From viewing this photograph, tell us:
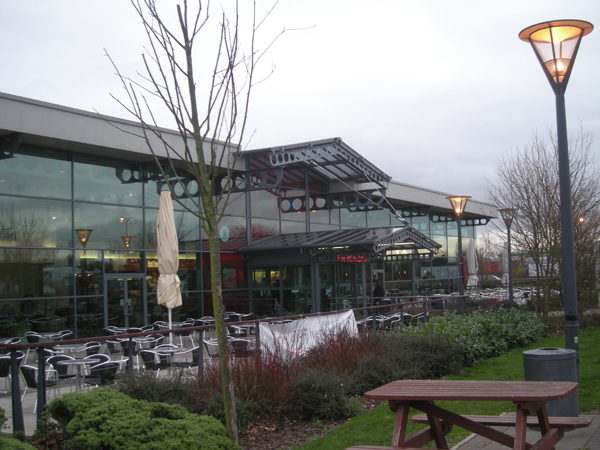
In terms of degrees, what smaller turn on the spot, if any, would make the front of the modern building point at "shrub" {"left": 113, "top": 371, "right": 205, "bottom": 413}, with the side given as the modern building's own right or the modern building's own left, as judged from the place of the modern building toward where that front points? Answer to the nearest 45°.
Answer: approximately 45° to the modern building's own right

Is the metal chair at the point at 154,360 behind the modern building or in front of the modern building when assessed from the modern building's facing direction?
in front

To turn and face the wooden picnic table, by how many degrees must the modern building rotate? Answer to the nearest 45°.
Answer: approximately 45° to its right

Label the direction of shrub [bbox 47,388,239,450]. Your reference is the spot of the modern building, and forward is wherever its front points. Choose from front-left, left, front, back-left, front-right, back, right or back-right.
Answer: front-right

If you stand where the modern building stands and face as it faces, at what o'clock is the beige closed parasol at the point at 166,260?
The beige closed parasol is roughly at 1 o'clock from the modern building.

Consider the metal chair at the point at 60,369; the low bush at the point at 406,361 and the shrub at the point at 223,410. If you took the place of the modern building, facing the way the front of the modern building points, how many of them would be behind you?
0

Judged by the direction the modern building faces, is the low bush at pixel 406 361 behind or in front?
in front

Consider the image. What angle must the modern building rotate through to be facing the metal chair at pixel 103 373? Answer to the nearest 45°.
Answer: approximately 45° to its right

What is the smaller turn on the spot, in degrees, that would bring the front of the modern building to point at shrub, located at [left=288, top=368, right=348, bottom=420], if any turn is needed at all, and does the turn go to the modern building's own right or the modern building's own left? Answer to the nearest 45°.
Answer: approximately 45° to the modern building's own right

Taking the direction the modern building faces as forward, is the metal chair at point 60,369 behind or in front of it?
in front

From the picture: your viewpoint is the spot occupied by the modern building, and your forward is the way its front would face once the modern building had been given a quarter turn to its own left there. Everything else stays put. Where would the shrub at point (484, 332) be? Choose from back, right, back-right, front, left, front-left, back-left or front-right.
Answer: right

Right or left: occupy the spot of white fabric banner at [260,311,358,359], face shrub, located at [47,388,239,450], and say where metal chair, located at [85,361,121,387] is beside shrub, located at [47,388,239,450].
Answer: right

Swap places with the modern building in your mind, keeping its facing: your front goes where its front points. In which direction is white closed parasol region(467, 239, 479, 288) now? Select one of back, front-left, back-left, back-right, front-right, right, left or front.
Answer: left
